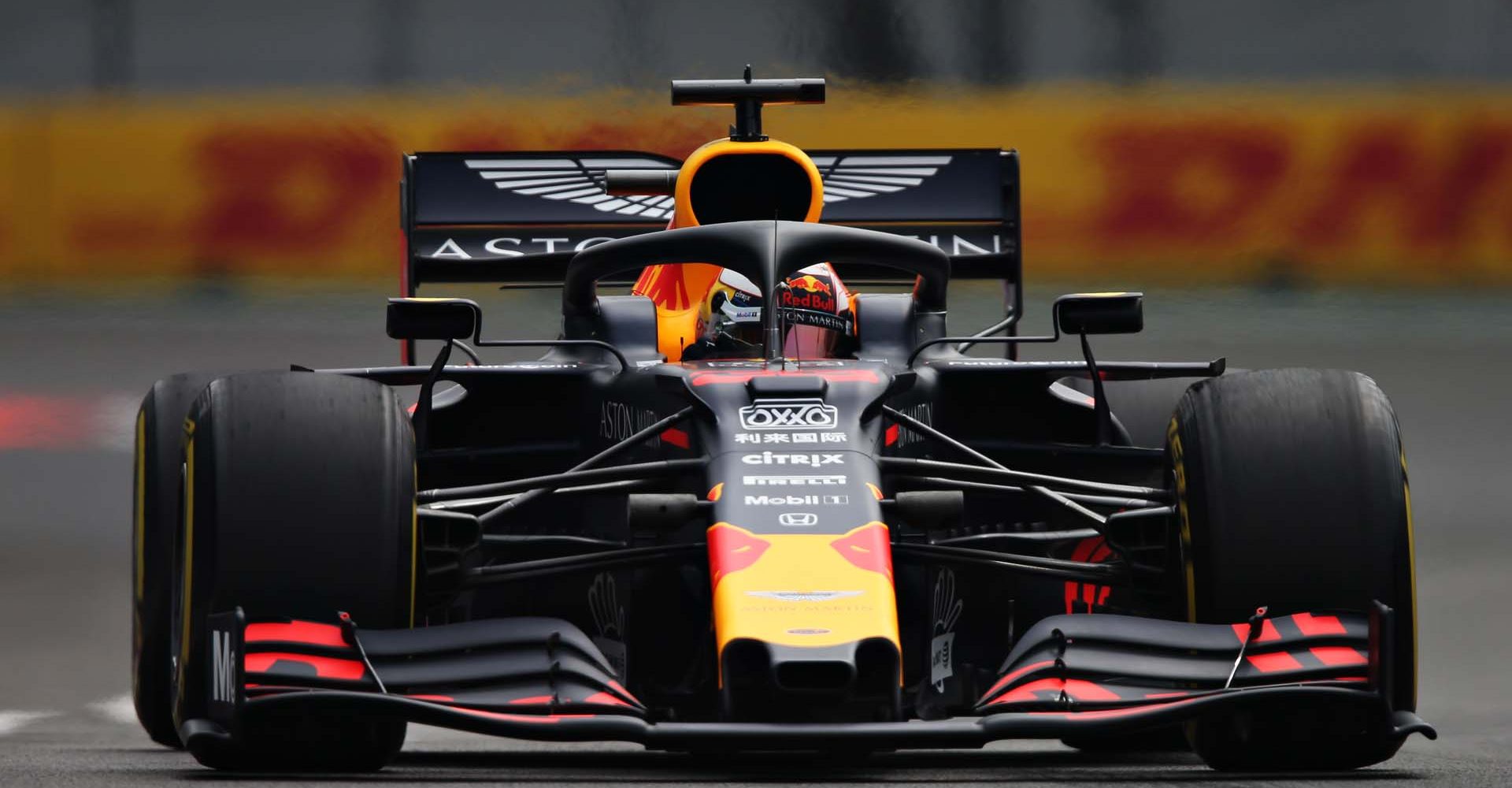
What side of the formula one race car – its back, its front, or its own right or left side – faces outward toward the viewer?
front
